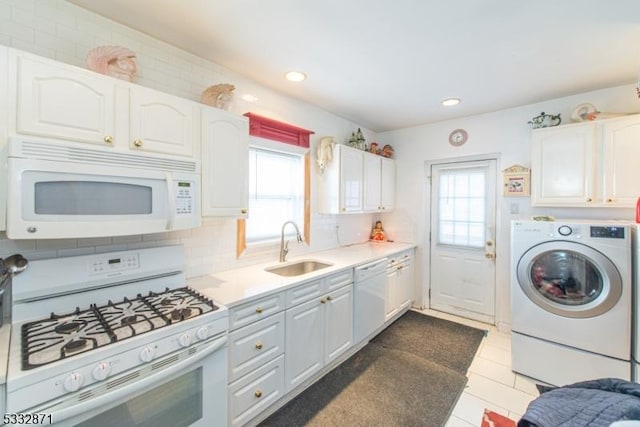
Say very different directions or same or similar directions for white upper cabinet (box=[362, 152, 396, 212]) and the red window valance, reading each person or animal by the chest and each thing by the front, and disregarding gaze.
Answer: same or similar directions

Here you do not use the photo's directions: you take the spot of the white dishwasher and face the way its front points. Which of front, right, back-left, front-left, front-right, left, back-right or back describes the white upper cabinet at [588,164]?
front-left

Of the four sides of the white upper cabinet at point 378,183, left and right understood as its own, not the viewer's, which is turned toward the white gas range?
right

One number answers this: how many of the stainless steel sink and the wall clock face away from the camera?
0

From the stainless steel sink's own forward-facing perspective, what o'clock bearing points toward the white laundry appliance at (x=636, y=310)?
The white laundry appliance is roughly at 11 o'clock from the stainless steel sink.

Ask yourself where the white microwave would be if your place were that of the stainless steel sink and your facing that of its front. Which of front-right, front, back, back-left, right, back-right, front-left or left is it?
right

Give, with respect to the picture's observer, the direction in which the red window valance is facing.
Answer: facing the viewer and to the right of the viewer

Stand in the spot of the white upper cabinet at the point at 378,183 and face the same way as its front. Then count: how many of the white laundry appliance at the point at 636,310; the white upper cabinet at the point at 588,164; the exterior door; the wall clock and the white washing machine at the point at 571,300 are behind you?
0

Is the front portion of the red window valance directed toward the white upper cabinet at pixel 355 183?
no

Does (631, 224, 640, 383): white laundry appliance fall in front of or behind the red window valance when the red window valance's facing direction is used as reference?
in front

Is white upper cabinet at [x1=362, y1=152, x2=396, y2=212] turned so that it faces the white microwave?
no

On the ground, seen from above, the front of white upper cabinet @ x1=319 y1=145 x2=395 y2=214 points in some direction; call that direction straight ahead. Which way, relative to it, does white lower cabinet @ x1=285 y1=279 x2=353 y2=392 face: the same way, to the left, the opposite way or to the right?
the same way

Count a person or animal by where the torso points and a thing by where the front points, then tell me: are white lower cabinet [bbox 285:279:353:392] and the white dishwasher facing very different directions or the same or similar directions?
same or similar directions

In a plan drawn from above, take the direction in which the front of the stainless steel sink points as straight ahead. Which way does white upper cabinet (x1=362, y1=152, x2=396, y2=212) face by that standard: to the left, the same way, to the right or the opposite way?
the same way

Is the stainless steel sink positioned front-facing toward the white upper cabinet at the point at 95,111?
no
